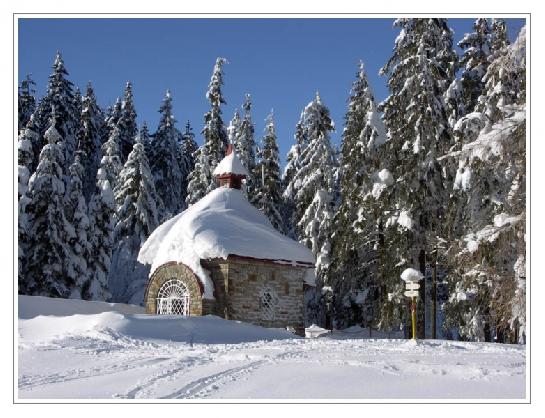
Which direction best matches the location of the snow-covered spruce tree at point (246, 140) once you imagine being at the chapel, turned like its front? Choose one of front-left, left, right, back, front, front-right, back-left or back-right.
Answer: back-right

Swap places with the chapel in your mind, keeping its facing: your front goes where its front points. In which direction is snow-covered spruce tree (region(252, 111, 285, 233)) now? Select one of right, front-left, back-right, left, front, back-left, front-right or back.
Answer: back-right

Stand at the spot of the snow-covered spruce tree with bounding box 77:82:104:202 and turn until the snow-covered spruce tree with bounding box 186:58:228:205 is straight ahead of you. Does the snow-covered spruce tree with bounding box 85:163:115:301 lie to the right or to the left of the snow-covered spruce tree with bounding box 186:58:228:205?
right

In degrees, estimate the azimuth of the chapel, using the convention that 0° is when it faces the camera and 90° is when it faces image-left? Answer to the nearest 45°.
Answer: approximately 45°

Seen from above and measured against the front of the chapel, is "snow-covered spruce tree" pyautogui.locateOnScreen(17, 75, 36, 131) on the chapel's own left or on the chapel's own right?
on the chapel's own right

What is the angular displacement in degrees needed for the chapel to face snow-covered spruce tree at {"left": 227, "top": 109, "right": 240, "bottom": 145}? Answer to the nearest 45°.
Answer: approximately 135° to its right

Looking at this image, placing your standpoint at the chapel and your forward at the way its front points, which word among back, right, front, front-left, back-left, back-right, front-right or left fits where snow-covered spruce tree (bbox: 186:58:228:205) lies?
back-right

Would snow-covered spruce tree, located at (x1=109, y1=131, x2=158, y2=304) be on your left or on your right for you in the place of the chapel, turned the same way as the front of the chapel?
on your right
